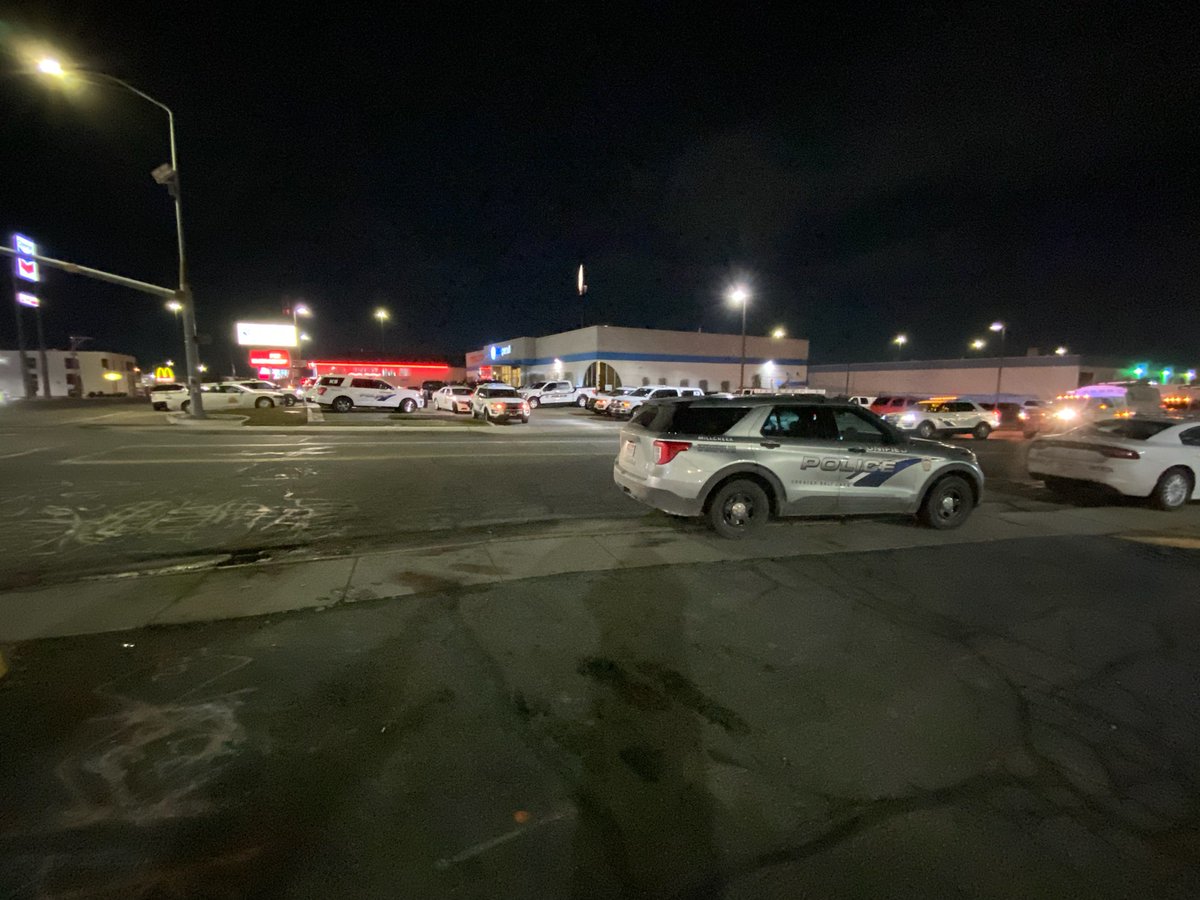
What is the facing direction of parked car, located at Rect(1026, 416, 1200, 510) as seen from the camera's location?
facing away from the viewer and to the right of the viewer

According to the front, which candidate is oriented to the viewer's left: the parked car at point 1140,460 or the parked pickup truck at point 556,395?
the parked pickup truck at point 556,395

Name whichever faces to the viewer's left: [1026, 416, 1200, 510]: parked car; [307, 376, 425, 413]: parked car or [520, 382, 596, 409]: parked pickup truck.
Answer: [520, 382, 596, 409]: parked pickup truck

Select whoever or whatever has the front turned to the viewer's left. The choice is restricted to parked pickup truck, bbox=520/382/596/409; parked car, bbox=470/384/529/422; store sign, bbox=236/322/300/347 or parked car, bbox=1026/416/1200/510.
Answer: parked pickup truck, bbox=520/382/596/409

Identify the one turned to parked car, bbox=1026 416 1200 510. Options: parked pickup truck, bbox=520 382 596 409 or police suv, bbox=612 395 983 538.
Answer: the police suv

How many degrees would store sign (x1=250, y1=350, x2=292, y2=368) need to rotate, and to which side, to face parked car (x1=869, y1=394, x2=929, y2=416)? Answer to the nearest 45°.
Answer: approximately 45° to its left

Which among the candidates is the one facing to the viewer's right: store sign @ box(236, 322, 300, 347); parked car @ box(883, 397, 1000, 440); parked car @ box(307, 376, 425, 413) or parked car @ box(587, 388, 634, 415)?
parked car @ box(307, 376, 425, 413)

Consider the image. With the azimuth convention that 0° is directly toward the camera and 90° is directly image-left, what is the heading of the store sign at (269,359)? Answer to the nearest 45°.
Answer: approximately 0°

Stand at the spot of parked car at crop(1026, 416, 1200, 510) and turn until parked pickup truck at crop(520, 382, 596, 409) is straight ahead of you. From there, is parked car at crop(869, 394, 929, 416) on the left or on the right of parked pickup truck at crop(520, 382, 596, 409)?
right

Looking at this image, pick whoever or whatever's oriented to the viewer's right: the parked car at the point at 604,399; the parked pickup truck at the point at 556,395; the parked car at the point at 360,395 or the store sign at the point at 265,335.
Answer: the parked car at the point at 360,395

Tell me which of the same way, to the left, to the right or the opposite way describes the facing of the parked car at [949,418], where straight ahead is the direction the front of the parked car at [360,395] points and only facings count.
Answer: the opposite way

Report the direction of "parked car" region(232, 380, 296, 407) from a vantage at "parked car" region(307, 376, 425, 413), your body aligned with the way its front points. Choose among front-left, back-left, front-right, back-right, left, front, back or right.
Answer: back-left
